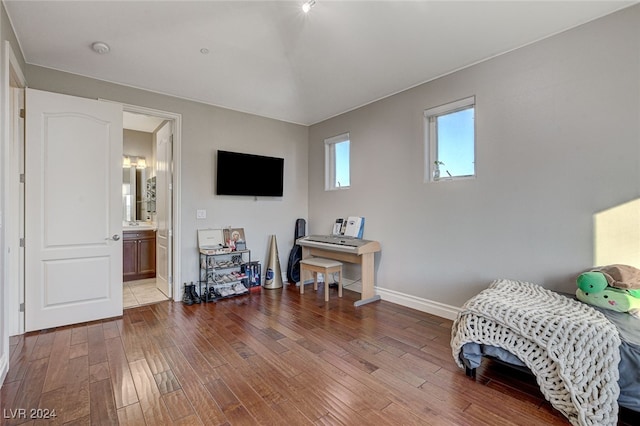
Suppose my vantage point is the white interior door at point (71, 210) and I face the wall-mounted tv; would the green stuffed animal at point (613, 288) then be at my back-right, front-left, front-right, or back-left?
front-right

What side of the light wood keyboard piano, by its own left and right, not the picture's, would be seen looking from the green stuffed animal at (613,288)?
left

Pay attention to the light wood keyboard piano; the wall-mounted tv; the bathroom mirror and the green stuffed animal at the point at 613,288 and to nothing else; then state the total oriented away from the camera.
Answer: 0

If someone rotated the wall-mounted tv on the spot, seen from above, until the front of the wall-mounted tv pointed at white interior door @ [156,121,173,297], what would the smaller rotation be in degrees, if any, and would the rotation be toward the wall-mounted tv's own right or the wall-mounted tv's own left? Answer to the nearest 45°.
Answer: approximately 135° to the wall-mounted tv's own right

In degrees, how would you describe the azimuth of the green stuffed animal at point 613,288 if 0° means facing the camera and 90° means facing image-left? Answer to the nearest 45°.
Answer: approximately 45°

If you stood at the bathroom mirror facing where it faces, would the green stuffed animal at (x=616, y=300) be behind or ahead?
ahead

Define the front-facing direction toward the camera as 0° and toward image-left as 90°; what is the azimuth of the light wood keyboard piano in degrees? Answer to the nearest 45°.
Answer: approximately 45°

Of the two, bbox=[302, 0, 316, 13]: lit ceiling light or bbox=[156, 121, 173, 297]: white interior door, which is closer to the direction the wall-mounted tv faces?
the lit ceiling light

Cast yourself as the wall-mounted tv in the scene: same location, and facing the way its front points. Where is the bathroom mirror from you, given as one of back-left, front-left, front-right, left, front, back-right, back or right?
back

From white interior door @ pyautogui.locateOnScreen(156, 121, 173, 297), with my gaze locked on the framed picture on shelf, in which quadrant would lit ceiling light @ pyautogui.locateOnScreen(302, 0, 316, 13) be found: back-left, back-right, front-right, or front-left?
front-right
